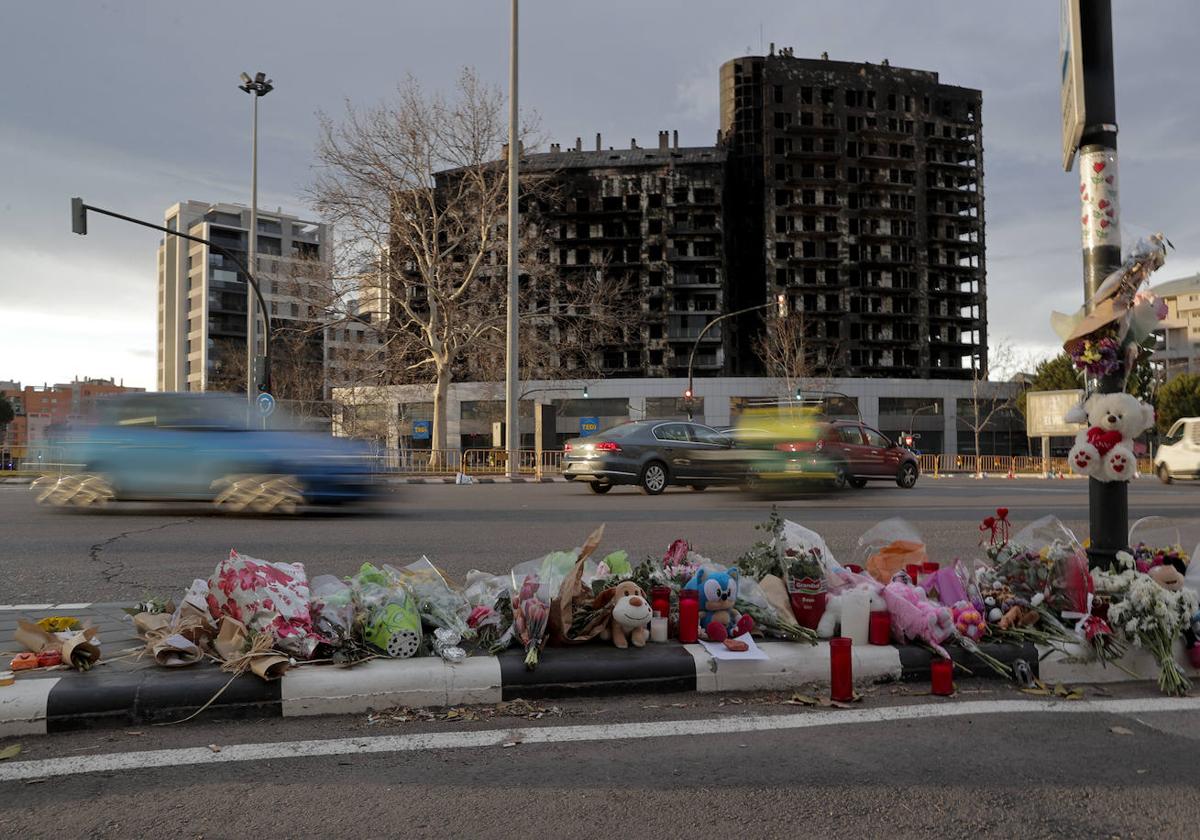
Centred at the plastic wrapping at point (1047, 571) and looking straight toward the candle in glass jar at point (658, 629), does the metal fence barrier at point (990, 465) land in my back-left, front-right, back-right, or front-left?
back-right

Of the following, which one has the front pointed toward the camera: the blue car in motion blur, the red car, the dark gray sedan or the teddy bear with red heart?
the teddy bear with red heart

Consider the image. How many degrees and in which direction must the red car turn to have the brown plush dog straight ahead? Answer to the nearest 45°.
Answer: approximately 135° to its right

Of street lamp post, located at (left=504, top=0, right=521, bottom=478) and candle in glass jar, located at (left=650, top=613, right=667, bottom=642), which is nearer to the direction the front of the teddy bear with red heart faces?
the candle in glass jar

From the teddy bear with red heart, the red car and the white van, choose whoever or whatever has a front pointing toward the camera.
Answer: the teddy bear with red heart

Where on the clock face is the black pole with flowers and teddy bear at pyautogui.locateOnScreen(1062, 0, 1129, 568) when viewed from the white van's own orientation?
The black pole with flowers and teddy bear is roughly at 9 o'clock from the white van.

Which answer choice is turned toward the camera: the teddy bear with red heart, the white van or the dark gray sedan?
the teddy bear with red heart

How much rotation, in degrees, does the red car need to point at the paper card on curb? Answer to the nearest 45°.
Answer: approximately 135° to its right

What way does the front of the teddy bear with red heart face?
toward the camera

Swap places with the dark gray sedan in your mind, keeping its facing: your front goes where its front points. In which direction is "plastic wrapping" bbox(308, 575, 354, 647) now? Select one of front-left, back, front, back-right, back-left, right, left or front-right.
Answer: back-right

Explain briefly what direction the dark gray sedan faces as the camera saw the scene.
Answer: facing away from the viewer and to the right of the viewer

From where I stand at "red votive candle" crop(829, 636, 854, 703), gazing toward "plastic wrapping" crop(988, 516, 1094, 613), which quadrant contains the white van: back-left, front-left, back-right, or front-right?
front-left
